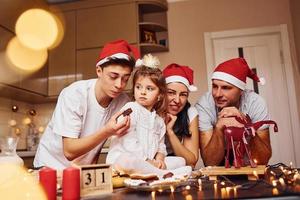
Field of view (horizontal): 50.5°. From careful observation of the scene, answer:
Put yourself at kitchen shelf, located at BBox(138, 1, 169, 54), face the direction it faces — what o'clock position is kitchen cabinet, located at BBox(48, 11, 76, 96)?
kitchen cabinet, located at BBox(48, 11, 76, 96) is roughly at 3 o'clock from kitchen shelf, located at BBox(138, 1, 169, 54).

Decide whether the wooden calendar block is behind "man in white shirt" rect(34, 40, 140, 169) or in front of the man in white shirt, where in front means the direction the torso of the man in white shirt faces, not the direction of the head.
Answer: in front

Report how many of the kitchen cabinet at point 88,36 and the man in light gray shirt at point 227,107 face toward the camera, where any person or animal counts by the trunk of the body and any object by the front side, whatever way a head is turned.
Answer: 2

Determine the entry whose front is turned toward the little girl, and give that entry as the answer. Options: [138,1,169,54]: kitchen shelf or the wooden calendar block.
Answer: the kitchen shelf

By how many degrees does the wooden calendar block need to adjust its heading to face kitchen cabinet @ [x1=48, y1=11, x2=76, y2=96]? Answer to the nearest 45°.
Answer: approximately 180°

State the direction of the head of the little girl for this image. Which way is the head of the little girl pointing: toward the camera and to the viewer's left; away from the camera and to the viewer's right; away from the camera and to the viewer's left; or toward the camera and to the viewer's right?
toward the camera and to the viewer's left

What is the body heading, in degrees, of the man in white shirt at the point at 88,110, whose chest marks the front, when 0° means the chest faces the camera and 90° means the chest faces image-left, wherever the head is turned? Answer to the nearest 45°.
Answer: approximately 315°

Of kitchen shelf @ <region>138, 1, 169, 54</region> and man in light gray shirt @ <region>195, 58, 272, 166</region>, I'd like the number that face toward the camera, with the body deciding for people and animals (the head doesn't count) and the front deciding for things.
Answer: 2

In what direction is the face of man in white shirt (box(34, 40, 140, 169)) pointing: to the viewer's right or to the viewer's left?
to the viewer's right

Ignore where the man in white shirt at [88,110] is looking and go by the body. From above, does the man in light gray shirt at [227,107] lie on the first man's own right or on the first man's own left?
on the first man's own left

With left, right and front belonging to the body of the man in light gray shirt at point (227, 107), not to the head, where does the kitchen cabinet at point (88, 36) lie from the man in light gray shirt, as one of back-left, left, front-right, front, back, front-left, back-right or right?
back-right

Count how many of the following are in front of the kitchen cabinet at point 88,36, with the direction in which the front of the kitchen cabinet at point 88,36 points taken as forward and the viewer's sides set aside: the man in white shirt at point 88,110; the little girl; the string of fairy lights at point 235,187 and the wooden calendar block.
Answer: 4

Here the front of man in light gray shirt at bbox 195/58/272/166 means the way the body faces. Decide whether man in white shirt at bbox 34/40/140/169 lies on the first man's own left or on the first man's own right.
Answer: on the first man's own right

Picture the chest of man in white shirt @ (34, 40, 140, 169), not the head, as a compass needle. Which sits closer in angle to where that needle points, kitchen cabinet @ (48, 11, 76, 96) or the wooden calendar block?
the wooden calendar block

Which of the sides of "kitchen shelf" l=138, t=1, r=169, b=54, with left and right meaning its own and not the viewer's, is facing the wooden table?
front

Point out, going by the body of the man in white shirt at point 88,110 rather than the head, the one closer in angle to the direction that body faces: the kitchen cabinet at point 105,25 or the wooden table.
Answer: the wooden table

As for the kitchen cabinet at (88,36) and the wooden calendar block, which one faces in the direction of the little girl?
the kitchen cabinet
